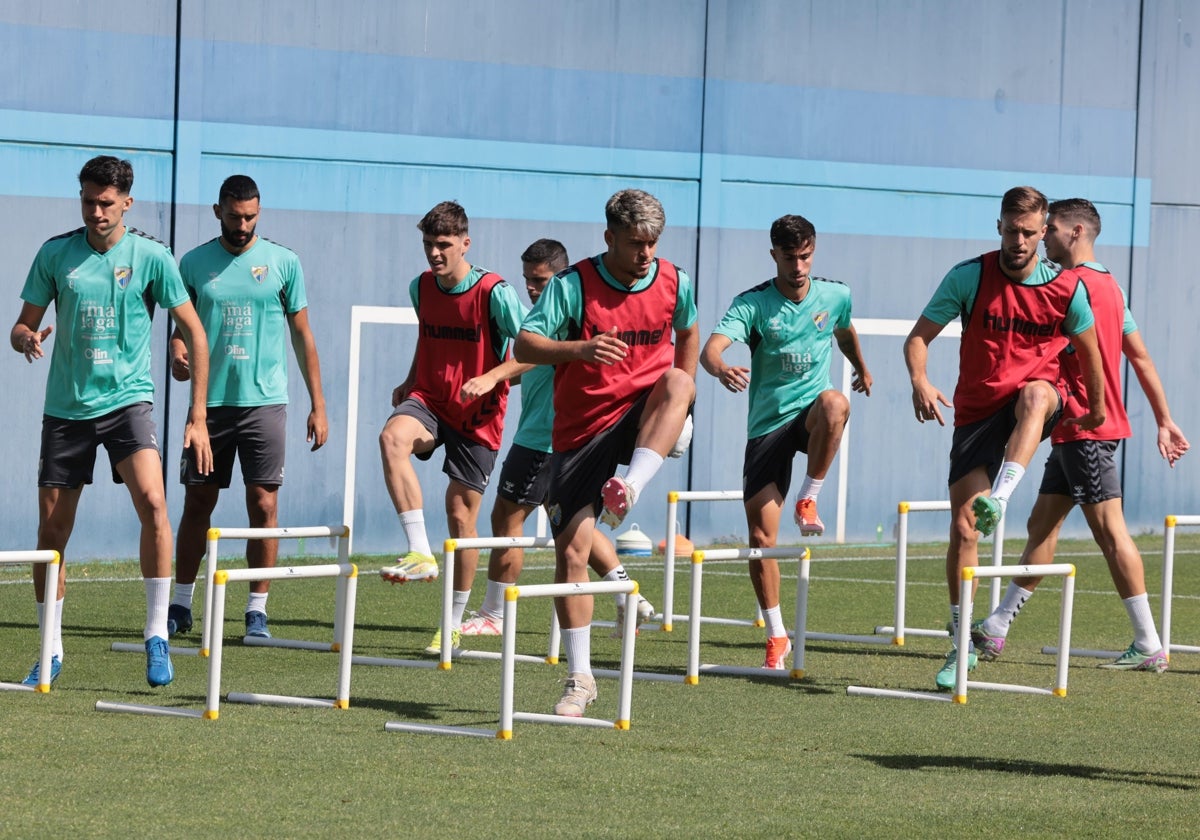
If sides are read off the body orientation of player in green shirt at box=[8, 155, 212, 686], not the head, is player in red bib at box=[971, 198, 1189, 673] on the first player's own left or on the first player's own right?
on the first player's own left

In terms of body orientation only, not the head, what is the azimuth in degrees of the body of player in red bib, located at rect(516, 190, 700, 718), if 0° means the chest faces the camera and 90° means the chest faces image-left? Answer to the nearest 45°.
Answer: approximately 315°

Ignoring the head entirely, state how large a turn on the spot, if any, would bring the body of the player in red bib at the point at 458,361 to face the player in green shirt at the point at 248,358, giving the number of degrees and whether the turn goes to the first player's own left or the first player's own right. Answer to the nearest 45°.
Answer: approximately 45° to the first player's own right

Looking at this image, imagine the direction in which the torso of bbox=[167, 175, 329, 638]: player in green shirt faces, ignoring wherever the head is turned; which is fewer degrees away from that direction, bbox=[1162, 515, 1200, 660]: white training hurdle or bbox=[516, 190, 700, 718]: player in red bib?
the player in red bib

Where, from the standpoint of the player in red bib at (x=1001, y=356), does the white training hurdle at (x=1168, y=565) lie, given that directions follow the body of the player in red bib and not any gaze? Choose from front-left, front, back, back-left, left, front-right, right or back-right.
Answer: back-left
